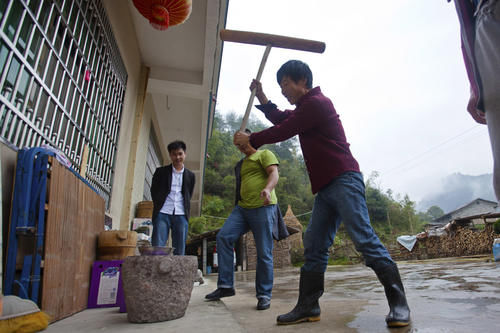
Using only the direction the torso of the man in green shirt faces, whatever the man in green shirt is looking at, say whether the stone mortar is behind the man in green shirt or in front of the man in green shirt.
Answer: in front

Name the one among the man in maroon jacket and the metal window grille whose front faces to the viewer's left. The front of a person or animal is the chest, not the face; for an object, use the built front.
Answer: the man in maroon jacket

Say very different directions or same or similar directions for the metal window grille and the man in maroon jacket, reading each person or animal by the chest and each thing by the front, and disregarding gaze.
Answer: very different directions

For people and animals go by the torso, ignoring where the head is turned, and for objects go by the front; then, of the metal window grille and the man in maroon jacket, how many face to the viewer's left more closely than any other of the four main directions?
1

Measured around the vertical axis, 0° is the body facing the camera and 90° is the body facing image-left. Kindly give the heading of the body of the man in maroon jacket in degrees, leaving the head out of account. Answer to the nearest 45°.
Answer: approximately 90°

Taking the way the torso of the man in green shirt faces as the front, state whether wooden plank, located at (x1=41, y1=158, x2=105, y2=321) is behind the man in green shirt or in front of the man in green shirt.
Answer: in front

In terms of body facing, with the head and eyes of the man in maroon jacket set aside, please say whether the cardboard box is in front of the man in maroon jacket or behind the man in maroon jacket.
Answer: in front

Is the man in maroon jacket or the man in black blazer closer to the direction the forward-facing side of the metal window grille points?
the man in maroon jacket

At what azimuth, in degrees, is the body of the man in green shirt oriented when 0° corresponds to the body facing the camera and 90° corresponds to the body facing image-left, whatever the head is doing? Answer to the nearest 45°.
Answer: approximately 45°

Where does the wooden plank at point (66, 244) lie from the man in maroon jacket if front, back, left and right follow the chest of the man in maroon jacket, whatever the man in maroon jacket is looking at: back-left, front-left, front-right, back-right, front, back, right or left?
front

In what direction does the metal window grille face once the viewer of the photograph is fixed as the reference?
facing the viewer and to the right of the viewer

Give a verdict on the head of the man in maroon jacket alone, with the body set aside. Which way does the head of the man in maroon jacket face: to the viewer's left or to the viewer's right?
to the viewer's left
